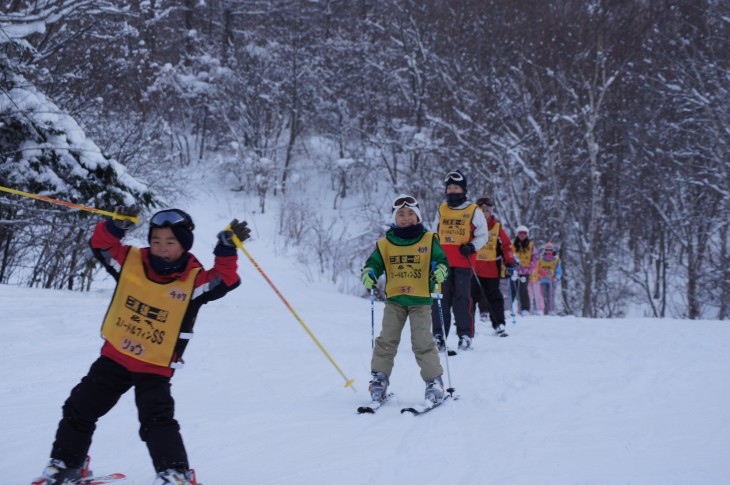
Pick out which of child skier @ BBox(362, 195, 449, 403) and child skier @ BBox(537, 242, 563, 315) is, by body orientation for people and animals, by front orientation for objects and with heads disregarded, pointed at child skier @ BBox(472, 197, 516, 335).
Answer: child skier @ BBox(537, 242, 563, 315)

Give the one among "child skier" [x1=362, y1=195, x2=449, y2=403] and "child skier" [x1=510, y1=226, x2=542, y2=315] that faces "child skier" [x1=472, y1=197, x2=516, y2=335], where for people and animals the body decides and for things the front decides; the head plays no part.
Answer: "child skier" [x1=510, y1=226, x2=542, y2=315]

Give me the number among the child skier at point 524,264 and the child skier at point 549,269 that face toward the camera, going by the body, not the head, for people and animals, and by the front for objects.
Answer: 2

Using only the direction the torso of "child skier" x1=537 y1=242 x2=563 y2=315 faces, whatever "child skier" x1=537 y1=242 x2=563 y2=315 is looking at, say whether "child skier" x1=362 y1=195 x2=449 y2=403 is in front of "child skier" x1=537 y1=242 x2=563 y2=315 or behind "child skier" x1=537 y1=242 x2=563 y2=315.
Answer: in front

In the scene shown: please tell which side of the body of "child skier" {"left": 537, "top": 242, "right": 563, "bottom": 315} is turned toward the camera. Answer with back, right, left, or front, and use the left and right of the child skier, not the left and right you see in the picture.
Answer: front

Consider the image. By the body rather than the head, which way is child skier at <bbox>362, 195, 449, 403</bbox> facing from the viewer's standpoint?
toward the camera

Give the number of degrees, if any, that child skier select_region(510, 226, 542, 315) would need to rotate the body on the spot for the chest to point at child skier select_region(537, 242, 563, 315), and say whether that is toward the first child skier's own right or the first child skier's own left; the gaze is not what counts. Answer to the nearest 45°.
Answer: approximately 135° to the first child skier's own left

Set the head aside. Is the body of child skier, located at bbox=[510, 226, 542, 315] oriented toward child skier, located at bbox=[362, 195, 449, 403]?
yes

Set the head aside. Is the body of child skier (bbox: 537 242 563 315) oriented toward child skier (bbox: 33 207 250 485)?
yes

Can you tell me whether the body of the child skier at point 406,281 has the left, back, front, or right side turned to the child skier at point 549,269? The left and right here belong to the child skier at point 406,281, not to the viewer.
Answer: back

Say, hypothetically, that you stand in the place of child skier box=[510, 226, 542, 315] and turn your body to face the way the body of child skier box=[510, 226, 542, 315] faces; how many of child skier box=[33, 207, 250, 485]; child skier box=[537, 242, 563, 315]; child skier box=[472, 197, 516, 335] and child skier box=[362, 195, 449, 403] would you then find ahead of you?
3
